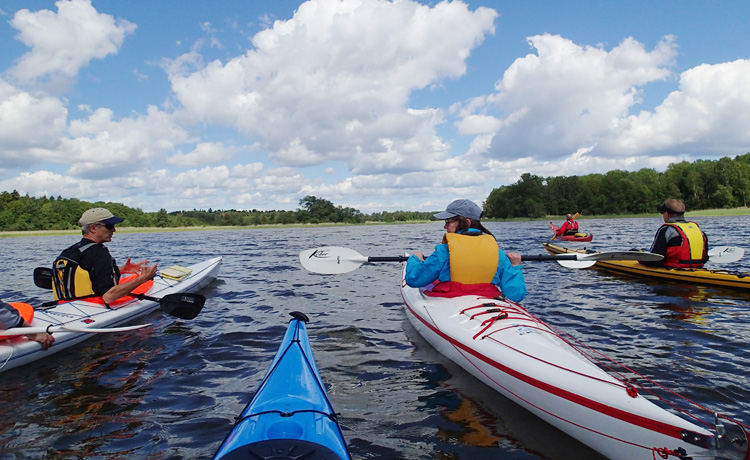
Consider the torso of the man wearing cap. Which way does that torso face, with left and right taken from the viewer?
facing away from the viewer and to the right of the viewer

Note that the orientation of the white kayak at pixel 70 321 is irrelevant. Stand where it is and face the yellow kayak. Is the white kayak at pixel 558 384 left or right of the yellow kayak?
right

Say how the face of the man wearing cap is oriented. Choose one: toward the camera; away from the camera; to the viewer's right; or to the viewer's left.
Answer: to the viewer's right

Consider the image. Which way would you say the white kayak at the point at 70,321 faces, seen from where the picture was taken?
facing away from the viewer and to the right of the viewer

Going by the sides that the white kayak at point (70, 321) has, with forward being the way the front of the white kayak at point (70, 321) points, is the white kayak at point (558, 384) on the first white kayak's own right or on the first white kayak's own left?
on the first white kayak's own right

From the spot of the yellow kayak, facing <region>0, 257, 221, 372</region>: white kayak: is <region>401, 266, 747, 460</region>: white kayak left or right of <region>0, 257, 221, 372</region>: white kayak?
left
